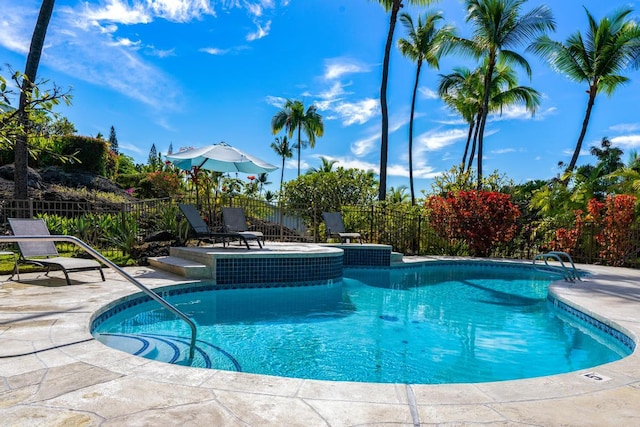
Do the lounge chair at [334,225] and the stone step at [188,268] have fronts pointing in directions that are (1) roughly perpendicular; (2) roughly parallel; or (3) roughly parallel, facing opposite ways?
roughly perpendicular

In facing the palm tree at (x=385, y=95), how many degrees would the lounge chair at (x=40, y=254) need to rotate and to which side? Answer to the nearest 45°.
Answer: approximately 90° to its left

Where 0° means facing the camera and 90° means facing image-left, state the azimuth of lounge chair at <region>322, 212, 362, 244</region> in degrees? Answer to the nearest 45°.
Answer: approximately 315°

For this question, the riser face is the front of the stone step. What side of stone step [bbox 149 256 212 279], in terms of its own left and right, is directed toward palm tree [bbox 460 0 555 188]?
back

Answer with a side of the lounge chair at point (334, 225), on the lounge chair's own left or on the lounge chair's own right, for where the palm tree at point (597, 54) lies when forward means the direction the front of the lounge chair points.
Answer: on the lounge chair's own left

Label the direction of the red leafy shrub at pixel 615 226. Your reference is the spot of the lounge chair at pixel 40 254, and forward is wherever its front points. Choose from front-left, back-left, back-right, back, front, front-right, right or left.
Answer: front-left

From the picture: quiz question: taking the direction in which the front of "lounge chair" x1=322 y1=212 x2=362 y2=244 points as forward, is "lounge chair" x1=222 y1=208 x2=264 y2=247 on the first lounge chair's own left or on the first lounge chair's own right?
on the first lounge chair's own right

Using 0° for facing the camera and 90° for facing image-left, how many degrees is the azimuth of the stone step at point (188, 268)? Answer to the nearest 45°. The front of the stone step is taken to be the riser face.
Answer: approximately 45°

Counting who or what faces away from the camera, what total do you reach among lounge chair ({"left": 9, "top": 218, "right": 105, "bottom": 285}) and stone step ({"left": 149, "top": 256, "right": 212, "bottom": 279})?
0

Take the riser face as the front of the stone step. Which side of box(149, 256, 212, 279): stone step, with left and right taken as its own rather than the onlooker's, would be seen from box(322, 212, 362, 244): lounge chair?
back

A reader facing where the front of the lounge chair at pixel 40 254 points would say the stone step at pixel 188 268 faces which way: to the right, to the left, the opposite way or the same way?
to the right

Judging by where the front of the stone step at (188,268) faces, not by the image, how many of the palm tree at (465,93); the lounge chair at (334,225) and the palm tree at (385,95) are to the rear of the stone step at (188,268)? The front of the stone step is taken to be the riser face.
3
